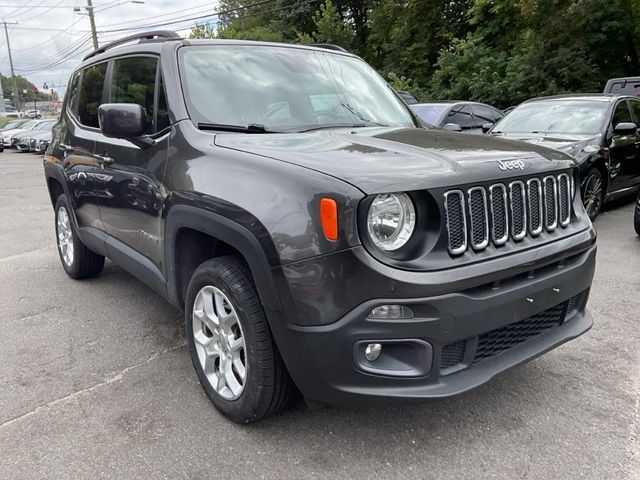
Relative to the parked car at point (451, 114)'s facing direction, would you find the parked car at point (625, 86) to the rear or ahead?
to the rear

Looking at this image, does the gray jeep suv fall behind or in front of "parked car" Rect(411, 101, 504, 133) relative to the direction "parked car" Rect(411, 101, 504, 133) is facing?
in front

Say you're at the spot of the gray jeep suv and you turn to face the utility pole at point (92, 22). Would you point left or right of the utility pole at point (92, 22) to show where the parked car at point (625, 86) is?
right

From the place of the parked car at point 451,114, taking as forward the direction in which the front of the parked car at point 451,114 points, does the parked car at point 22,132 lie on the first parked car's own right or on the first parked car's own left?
on the first parked car's own right

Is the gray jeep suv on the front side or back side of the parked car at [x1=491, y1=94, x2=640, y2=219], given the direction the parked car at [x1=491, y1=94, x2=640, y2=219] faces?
on the front side

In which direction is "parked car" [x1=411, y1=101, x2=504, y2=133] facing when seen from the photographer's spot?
facing the viewer and to the left of the viewer

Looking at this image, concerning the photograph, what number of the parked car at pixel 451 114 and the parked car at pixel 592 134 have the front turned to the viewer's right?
0

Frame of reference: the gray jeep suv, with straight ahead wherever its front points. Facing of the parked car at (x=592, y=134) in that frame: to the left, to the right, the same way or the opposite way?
to the right

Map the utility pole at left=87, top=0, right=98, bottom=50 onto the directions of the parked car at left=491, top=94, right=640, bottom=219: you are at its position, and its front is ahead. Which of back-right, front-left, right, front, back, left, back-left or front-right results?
right

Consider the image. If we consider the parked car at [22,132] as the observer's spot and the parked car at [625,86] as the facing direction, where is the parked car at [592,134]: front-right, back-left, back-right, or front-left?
front-right

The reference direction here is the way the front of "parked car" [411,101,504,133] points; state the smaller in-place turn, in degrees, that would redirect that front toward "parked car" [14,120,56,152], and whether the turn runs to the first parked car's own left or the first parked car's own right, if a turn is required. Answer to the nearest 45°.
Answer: approximately 90° to the first parked car's own right

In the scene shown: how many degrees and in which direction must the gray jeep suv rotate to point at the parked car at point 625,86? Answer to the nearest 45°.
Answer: approximately 90° to its left
